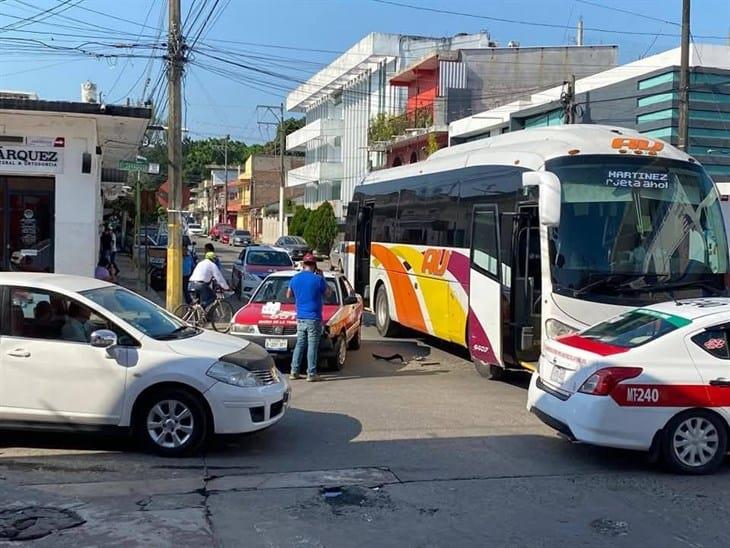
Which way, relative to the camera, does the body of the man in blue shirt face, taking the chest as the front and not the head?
away from the camera

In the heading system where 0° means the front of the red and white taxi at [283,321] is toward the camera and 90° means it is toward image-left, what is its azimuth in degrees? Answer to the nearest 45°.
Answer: approximately 45°

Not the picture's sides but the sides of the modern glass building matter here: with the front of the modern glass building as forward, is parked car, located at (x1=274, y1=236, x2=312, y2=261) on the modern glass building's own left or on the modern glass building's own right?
on the modern glass building's own right

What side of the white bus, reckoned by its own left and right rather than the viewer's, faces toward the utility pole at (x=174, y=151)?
back

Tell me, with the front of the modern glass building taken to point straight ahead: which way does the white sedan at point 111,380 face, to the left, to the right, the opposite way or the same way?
the opposite way

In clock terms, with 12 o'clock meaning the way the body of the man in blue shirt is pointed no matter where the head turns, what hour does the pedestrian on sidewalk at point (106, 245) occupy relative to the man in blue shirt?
The pedestrian on sidewalk is roughly at 11 o'clock from the man in blue shirt.

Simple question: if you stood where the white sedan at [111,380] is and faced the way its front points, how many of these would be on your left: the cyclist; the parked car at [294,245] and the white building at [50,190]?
3

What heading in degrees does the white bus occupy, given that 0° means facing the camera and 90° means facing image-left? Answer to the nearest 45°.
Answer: approximately 315°

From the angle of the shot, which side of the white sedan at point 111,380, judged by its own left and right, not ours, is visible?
right

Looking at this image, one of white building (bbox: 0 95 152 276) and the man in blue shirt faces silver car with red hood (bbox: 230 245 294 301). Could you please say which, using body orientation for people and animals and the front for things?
the man in blue shirt

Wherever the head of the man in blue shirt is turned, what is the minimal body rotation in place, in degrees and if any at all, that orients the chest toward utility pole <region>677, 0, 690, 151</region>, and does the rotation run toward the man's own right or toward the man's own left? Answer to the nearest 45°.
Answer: approximately 45° to the man's own right

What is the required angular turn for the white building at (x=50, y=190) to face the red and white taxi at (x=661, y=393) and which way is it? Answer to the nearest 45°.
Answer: approximately 45° to its left

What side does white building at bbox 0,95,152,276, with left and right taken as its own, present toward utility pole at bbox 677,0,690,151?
left

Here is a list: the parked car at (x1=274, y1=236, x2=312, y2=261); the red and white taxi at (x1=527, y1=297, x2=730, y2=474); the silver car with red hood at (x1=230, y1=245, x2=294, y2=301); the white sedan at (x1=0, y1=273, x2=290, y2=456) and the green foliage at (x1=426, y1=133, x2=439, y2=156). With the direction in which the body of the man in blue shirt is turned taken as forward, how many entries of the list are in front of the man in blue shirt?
3
